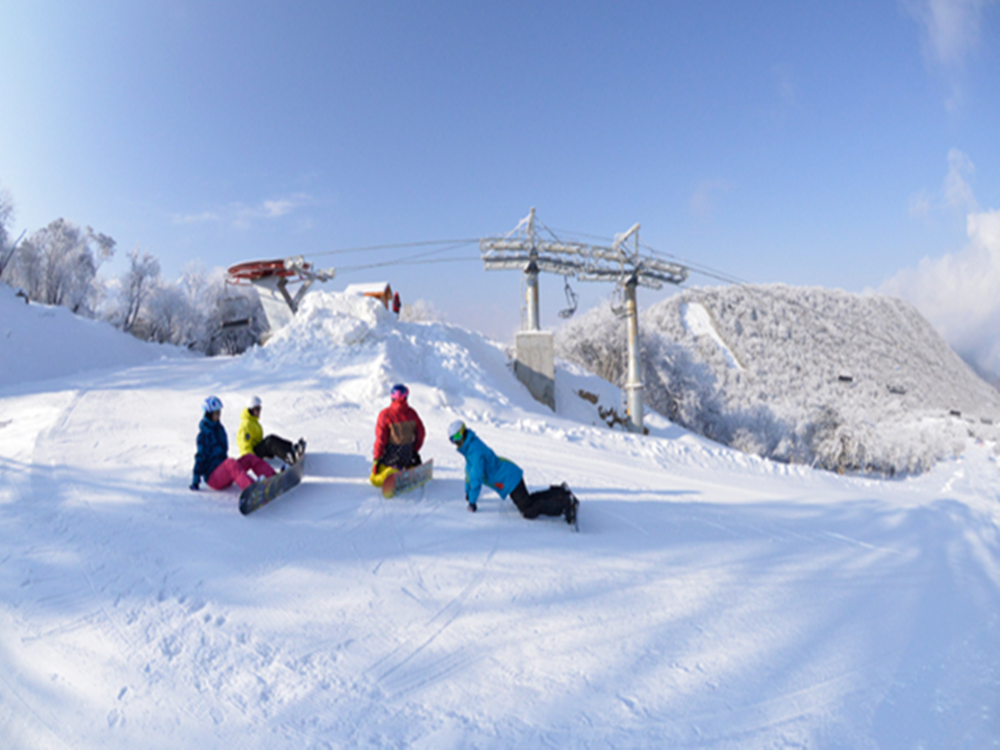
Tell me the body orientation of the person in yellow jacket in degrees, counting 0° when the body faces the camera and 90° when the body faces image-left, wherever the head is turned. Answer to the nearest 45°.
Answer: approximately 270°

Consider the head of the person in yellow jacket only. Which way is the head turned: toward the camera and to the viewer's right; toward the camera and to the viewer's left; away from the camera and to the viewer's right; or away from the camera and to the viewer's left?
toward the camera and to the viewer's right

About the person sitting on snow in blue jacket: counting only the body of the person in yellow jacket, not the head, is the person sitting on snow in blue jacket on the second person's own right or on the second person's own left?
on the second person's own right

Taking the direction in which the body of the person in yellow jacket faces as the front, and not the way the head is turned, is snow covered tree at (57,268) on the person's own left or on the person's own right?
on the person's own left

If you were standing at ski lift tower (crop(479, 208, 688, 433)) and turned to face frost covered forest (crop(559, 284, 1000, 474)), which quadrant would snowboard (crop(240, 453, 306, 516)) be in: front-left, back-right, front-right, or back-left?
back-right

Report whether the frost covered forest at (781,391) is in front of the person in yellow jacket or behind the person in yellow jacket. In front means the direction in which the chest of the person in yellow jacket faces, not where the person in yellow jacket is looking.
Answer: in front

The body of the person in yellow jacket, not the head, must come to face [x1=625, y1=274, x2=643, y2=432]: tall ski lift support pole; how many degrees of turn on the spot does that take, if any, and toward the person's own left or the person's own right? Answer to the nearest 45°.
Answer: approximately 45° to the person's own left

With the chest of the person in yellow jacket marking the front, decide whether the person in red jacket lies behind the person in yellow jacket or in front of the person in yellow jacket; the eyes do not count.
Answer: in front

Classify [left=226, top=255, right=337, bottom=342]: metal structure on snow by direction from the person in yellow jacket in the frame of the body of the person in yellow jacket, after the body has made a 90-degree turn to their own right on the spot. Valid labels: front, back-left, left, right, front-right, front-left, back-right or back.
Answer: back

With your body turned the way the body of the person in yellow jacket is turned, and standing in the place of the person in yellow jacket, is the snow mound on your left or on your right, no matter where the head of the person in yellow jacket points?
on your left
